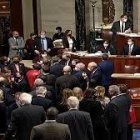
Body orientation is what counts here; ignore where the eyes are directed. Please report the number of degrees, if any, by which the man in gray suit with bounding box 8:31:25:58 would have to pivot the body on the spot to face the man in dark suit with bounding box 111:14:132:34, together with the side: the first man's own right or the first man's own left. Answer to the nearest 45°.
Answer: approximately 90° to the first man's own left

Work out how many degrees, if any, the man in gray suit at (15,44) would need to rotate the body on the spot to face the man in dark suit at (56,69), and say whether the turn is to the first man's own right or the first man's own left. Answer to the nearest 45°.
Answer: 0° — they already face them

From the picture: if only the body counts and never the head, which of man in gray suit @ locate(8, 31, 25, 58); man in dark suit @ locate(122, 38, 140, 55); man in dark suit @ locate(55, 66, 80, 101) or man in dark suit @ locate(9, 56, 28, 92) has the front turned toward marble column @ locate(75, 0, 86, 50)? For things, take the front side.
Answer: man in dark suit @ locate(55, 66, 80, 101)

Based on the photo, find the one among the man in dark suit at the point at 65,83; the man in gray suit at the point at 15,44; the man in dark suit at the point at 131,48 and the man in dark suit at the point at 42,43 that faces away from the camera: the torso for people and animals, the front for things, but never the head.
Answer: the man in dark suit at the point at 65,83

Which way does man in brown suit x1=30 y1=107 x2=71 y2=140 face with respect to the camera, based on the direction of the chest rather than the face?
away from the camera

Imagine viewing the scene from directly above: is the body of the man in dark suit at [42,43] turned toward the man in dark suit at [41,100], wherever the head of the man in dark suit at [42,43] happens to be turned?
yes

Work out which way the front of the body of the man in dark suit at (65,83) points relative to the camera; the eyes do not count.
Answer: away from the camera

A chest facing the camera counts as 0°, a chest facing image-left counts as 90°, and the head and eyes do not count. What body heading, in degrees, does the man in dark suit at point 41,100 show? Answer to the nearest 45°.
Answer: approximately 180°
